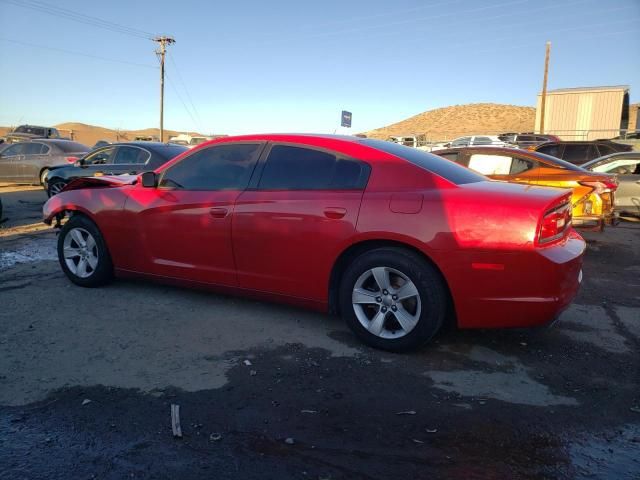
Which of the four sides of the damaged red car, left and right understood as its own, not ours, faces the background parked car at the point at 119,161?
front

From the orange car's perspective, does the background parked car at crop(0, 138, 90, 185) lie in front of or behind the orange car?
in front

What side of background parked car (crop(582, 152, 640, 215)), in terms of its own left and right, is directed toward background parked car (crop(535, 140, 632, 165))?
right

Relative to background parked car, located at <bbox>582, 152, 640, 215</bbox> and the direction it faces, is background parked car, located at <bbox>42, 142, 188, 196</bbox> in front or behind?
in front

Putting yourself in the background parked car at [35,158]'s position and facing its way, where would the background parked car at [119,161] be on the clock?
the background parked car at [119,161] is roughly at 7 o'clock from the background parked car at [35,158].

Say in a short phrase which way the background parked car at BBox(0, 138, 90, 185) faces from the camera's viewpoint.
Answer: facing away from the viewer and to the left of the viewer

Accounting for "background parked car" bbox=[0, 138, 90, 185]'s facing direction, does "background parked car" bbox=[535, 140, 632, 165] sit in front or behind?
behind

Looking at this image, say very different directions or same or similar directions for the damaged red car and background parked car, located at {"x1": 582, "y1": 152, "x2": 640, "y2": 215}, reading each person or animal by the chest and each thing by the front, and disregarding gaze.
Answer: same or similar directions

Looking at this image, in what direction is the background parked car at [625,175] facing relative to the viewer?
to the viewer's left

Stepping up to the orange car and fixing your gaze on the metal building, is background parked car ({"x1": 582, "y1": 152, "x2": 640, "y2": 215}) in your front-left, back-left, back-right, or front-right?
front-right

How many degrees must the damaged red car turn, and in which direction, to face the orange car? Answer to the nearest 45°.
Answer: approximately 90° to its right

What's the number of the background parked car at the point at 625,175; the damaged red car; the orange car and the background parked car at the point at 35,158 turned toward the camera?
0

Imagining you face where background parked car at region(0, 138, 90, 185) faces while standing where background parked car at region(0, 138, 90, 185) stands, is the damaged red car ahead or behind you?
behind

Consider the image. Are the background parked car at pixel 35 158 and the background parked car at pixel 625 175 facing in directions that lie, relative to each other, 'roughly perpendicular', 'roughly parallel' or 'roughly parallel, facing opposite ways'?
roughly parallel

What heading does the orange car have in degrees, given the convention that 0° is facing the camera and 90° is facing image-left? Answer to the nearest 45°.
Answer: approximately 135°

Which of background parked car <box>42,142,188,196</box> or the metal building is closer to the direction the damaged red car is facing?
the background parked car
